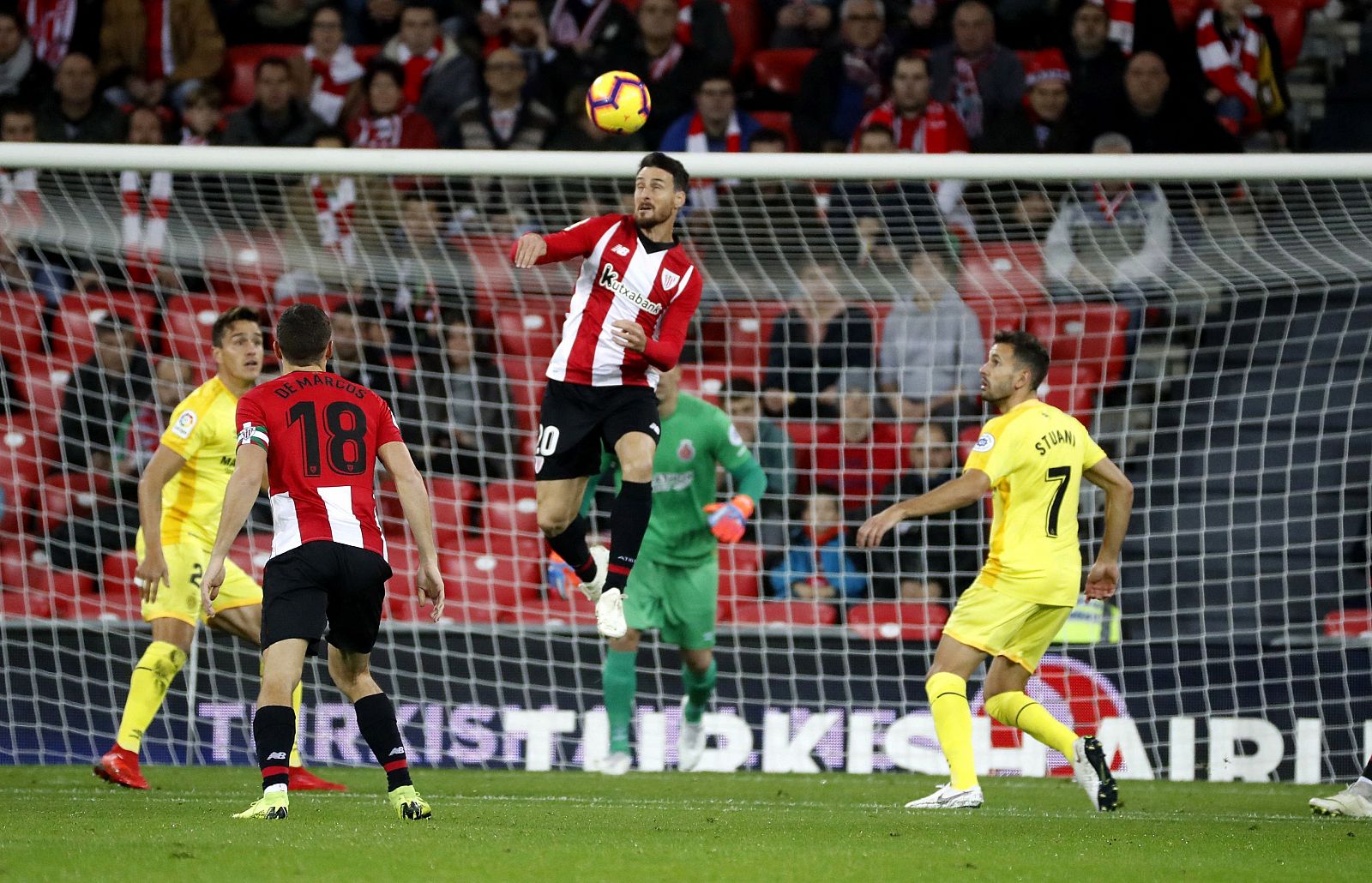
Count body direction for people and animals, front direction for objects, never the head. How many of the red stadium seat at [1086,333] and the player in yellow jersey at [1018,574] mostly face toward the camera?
1

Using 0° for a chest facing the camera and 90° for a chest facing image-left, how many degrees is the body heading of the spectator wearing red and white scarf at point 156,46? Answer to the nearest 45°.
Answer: approximately 0°

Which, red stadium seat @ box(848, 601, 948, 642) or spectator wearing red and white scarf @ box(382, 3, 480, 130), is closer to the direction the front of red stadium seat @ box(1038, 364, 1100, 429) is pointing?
the red stadium seat

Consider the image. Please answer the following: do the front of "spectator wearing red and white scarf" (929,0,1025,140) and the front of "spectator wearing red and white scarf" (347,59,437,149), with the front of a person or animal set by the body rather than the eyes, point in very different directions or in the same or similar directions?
same or similar directions

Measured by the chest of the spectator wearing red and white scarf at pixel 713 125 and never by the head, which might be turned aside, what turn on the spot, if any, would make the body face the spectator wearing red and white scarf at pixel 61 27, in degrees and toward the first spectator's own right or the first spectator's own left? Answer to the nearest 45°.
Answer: approximately 90° to the first spectator's own right

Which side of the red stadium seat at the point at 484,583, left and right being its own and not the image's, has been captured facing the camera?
front

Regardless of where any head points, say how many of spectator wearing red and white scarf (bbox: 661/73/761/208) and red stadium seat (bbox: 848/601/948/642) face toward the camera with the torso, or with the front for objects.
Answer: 2

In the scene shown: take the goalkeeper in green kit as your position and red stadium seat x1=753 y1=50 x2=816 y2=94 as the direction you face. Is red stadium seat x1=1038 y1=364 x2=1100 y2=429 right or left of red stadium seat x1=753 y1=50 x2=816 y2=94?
right

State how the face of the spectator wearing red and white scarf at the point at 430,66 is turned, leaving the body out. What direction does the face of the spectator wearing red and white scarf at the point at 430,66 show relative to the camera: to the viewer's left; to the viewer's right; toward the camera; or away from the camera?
toward the camera

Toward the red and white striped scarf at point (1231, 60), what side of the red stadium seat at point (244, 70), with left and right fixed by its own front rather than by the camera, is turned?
left

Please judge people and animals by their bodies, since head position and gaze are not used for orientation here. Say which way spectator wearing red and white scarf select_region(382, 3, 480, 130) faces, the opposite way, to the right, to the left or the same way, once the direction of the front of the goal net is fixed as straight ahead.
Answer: the same way

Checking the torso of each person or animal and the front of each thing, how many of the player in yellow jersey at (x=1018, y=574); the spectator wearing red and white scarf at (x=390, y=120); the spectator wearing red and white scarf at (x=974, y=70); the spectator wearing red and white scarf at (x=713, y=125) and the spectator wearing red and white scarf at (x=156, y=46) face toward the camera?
4

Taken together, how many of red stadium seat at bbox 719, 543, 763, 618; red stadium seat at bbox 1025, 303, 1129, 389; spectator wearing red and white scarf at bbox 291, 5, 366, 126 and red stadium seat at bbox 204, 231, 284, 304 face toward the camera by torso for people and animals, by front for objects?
4

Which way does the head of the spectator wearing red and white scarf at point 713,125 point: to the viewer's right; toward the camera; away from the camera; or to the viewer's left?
toward the camera

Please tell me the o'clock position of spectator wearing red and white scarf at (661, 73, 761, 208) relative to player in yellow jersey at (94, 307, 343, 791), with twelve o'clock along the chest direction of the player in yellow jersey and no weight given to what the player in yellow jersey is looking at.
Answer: The spectator wearing red and white scarf is roughly at 9 o'clock from the player in yellow jersey.

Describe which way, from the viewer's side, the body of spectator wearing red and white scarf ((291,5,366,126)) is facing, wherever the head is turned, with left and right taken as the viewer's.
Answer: facing the viewer

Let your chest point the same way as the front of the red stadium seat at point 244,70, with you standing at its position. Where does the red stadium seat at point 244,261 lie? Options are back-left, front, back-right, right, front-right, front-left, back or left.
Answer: front

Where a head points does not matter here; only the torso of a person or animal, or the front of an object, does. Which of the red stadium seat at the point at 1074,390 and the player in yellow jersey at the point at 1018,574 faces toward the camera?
the red stadium seat
